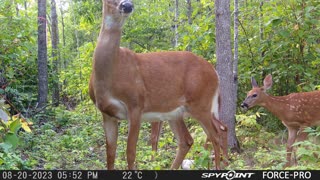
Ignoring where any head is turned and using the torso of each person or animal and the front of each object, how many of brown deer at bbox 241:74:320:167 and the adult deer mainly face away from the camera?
0

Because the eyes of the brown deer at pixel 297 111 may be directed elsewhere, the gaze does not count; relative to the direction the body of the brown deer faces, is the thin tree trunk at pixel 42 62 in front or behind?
in front

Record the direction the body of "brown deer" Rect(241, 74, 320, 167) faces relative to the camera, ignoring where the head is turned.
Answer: to the viewer's left

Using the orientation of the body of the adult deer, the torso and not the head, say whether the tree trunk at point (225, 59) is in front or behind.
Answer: behind

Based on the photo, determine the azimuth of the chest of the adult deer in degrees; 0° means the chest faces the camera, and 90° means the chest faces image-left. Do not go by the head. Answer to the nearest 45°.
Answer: approximately 45°

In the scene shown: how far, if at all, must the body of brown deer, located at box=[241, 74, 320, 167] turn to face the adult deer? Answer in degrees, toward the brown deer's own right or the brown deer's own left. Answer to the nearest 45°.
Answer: approximately 45° to the brown deer's own left
